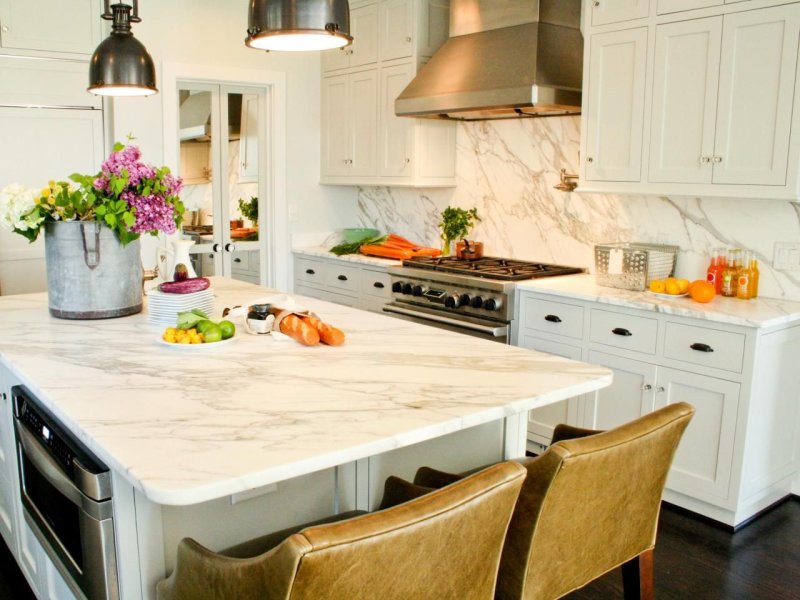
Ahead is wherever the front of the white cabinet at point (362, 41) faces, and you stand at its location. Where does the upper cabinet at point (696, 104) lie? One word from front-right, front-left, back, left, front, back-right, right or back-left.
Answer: left

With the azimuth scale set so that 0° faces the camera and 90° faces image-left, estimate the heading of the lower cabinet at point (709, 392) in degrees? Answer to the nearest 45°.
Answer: approximately 45°

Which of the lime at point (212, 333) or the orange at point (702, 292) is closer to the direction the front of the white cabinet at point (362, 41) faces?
the lime

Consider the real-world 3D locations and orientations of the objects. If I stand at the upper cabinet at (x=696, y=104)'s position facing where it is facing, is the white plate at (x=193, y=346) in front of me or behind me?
in front

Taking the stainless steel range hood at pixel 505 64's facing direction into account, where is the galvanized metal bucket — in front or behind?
in front

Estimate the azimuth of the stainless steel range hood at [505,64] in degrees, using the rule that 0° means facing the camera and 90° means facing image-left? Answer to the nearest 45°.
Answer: approximately 45°

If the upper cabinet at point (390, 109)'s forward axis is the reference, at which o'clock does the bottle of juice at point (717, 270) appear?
The bottle of juice is roughly at 9 o'clock from the upper cabinet.

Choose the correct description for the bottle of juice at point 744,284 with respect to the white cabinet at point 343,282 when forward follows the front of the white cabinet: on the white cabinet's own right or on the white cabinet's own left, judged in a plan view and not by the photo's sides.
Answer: on the white cabinet's own left
